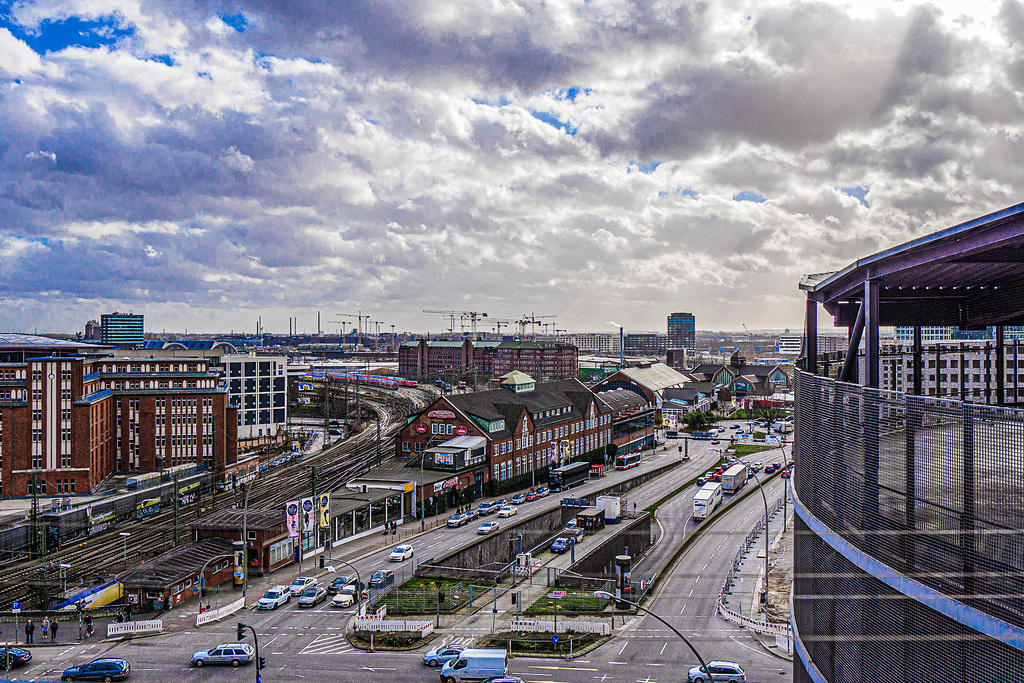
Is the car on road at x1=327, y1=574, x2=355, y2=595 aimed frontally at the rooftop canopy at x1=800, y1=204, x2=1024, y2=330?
no

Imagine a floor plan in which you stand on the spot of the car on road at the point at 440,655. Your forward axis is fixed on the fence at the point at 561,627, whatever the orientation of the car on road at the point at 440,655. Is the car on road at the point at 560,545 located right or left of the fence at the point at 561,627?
left

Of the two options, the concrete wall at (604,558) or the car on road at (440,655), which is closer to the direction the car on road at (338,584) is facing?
the car on road

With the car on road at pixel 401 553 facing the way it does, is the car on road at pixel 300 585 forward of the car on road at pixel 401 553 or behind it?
forward

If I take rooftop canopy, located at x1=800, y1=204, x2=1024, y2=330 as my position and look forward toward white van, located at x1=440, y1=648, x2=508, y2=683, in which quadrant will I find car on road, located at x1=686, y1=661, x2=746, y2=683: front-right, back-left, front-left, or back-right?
front-right

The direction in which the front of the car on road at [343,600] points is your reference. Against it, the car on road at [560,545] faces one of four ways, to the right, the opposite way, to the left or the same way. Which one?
the same way

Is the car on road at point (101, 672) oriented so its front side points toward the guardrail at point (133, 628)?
no

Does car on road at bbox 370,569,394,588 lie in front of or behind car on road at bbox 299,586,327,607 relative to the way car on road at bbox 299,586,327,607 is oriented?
behind

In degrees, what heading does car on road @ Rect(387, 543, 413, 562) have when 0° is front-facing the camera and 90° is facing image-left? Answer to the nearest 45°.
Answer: approximately 45°

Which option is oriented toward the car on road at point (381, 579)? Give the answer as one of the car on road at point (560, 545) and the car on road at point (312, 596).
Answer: the car on road at point (560, 545)

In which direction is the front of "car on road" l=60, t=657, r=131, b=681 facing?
to the viewer's left

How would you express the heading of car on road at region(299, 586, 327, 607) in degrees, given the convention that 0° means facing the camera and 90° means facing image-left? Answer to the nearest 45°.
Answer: approximately 45°

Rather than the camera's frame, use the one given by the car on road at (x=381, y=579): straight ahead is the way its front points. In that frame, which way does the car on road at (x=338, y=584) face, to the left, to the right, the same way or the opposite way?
the same way

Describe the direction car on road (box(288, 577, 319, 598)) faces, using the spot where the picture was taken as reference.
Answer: facing the viewer and to the left of the viewer

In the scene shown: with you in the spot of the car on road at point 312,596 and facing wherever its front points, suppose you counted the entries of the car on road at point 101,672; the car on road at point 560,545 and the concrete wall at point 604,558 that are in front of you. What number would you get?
1

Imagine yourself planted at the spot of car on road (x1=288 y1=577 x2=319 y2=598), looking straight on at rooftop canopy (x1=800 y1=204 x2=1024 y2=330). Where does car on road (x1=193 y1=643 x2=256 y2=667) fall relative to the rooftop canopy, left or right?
right
